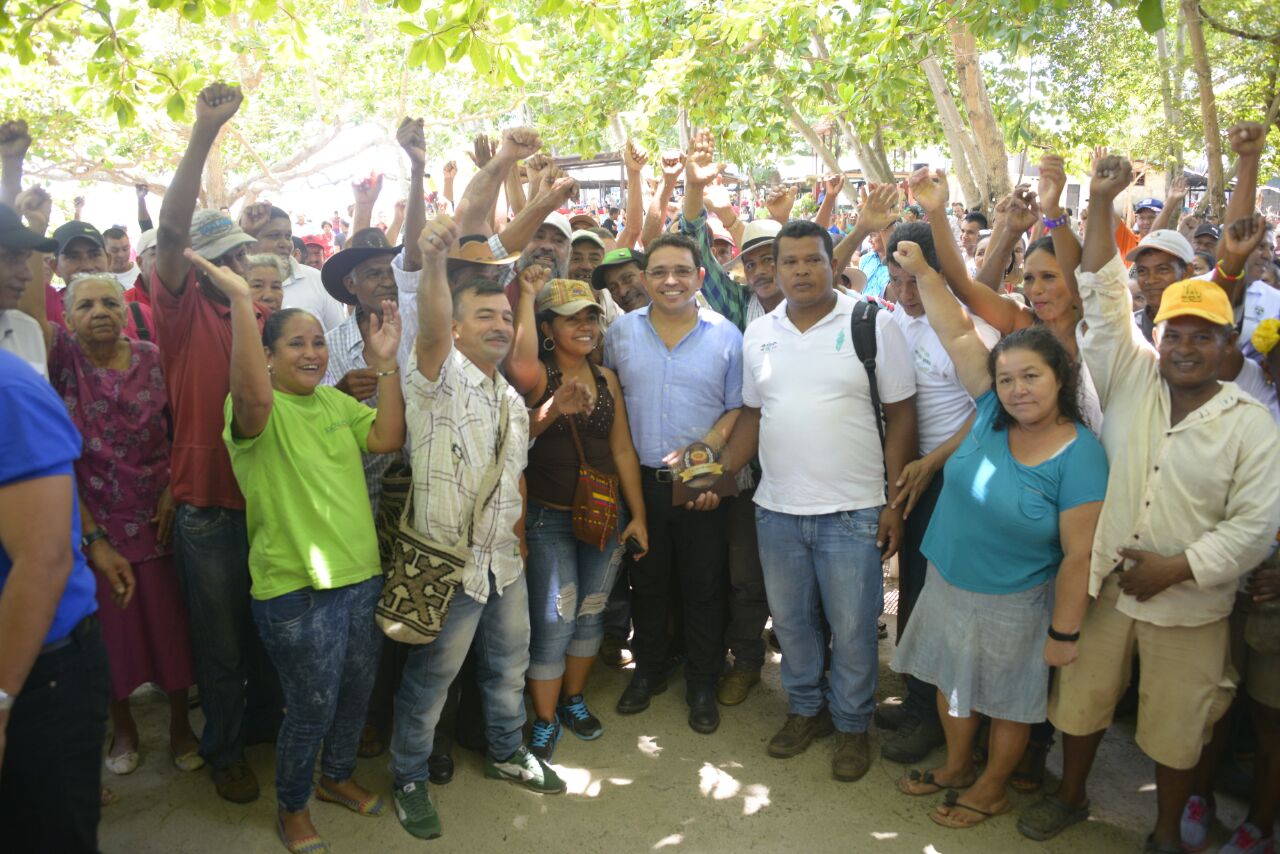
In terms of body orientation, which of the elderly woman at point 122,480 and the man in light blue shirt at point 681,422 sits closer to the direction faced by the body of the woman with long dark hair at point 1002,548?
the elderly woman

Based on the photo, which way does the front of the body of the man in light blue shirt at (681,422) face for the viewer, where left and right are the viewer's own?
facing the viewer

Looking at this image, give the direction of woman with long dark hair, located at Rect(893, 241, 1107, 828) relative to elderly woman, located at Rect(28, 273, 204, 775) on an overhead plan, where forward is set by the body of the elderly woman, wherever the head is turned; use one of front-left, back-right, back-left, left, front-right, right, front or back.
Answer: front-left

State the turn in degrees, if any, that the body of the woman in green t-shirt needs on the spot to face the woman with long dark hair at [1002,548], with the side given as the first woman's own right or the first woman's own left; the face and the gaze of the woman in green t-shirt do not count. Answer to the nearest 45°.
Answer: approximately 45° to the first woman's own left

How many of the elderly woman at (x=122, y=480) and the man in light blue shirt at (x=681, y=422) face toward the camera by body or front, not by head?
2

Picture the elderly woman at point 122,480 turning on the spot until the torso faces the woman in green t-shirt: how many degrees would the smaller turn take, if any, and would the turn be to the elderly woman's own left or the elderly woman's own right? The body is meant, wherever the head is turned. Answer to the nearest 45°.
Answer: approximately 45° to the elderly woman's own left

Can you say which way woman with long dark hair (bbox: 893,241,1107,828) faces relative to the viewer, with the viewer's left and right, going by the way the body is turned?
facing the viewer and to the left of the viewer

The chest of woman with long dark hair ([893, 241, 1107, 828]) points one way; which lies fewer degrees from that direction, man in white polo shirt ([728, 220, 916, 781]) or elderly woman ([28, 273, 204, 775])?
the elderly woman

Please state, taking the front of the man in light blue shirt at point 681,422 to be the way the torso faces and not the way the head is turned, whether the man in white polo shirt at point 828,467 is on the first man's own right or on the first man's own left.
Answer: on the first man's own left

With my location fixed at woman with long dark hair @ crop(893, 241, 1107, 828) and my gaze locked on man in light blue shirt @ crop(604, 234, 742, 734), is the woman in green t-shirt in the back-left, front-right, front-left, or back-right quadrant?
front-left

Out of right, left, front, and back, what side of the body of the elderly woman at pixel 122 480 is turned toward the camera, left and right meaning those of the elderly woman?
front

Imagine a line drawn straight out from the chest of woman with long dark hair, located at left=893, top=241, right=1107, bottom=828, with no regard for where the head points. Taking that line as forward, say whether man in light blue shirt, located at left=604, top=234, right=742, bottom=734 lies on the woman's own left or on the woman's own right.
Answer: on the woman's own right

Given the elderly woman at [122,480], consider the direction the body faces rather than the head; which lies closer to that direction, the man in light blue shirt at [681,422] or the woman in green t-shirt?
the woman in green t-shirt
